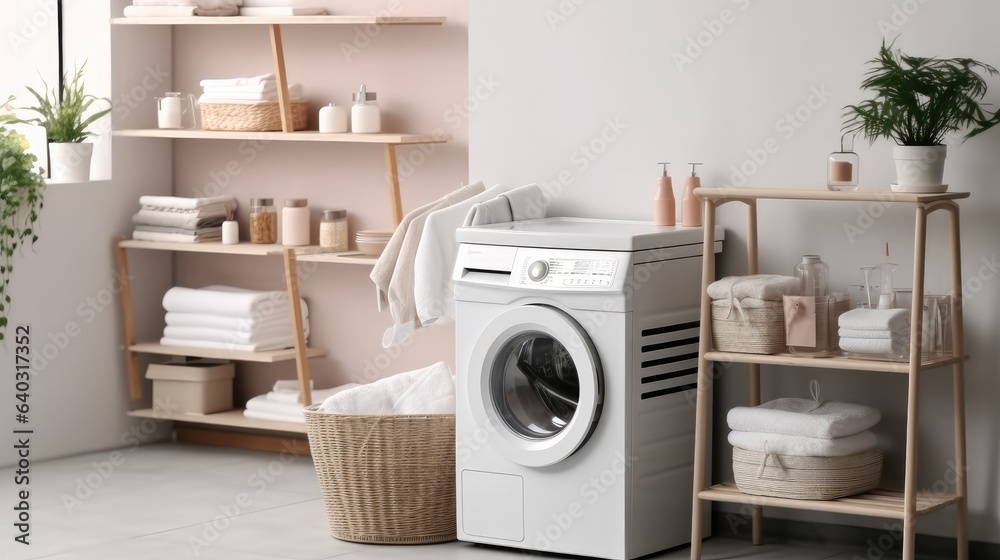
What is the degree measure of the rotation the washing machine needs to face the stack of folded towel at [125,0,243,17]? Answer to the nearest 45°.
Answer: approximately 90° to its right

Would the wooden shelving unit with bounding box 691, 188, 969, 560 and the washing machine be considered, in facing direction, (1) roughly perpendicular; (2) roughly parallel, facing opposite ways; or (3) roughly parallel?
roughly parallel

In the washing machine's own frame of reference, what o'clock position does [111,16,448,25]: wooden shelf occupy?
The wooden shelf is roughly at 3 o'clock from the washing machine.

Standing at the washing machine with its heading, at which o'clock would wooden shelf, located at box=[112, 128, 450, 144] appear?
The wooden shelf is roughly at 3 o'clock from the washing machine.

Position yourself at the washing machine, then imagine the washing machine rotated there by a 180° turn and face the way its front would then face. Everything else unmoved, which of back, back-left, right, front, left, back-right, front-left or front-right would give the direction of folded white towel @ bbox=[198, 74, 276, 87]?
left

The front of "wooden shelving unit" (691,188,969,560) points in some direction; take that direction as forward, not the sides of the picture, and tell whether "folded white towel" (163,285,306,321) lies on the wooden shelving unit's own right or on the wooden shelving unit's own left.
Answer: on the wooden shelving unit's own right

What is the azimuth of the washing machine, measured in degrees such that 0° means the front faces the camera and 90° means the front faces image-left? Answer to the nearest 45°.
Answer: approximately 45°

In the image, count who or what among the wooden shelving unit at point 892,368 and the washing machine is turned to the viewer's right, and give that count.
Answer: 0

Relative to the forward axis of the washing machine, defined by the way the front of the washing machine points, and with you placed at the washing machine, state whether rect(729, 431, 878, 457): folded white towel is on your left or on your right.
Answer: on your left

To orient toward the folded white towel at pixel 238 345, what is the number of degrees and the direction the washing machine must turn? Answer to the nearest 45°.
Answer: approximately 90° to its right

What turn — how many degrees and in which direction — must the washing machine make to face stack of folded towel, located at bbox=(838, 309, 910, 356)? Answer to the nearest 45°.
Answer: approximately 135° to its left

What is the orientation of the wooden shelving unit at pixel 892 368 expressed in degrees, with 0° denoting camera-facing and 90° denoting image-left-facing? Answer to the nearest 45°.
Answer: approximately 45°

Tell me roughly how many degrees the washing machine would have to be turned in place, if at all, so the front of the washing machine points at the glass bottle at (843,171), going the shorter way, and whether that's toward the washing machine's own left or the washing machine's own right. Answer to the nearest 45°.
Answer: approximately 135° to the washing machine's own left

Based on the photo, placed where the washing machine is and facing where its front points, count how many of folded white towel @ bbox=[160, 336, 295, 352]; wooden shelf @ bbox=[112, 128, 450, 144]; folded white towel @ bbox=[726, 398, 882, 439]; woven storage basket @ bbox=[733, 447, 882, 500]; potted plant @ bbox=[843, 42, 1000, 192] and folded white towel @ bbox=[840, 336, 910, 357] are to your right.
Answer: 2

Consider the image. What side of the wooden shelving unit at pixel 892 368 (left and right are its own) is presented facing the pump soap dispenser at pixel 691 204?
right
